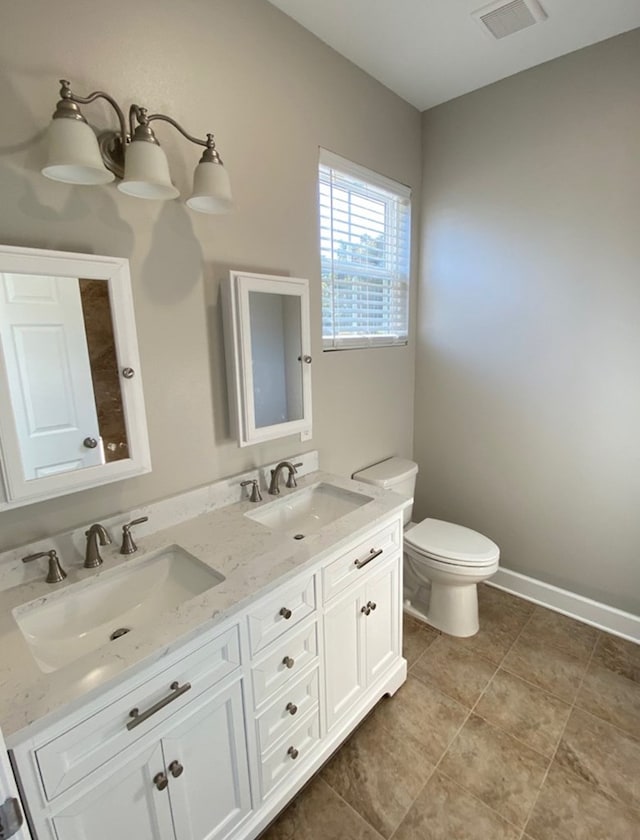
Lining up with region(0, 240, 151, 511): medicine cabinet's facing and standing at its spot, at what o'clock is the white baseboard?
The white baseboard is roughly at 11 o'clock from the medicine cabinet.

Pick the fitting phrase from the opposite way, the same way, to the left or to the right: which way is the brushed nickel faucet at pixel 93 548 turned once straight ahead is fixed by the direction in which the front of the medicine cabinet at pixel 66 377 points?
the same way

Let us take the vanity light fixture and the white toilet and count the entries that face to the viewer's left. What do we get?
0

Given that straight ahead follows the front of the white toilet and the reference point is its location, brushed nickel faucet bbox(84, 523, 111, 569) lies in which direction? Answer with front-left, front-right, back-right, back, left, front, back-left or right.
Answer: right

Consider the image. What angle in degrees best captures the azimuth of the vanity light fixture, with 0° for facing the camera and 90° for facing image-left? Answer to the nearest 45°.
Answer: approximately 315°

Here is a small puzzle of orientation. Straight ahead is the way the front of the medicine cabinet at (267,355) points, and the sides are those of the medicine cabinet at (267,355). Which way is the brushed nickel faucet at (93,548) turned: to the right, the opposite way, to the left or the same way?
the same way

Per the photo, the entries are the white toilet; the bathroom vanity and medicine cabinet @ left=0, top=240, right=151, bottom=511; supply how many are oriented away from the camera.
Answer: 0

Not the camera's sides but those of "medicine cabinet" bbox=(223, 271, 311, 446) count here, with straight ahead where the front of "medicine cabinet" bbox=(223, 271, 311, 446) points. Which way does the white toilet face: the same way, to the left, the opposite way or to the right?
the same way

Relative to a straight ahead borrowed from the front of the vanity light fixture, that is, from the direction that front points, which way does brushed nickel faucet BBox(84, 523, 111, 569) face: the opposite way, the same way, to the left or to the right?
the same way

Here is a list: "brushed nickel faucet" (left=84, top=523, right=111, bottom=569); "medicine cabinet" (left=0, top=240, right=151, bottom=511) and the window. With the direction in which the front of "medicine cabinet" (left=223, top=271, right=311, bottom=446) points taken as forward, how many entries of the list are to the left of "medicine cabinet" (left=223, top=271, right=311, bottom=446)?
1

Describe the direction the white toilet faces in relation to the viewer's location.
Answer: facing the viewer and to the right of the viewer

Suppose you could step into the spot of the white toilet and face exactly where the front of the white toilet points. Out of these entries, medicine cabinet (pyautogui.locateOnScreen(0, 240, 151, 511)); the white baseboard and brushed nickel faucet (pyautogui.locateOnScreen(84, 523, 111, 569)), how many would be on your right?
2

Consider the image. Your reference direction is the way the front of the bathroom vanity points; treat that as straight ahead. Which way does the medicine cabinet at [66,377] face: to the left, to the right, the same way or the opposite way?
the same way

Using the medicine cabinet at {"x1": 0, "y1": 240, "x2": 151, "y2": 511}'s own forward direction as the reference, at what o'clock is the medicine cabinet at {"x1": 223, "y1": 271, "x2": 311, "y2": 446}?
the medicine cabinet at {"x1": 223, "y1": 271, "x2": 311, "y2": 446} is roughly at 10 o'clock from the medicine cabinet at {"x1": 0, "y1": 240, "x2": 151, "y2": 511}.
